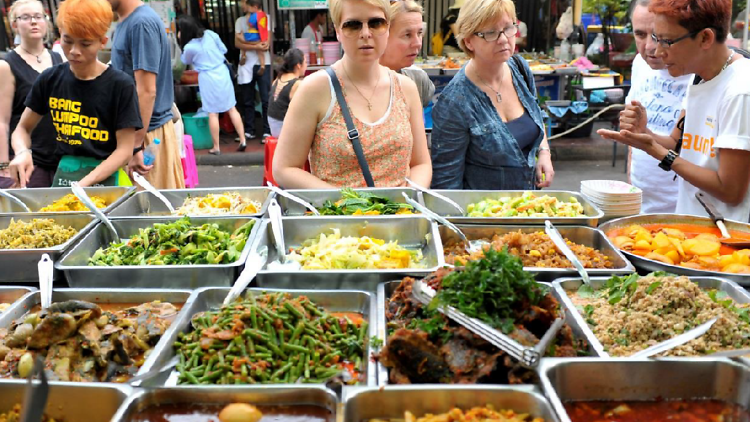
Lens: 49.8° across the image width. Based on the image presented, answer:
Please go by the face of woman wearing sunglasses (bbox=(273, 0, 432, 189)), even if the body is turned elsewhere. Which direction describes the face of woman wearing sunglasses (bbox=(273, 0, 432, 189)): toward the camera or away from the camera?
toward the camera

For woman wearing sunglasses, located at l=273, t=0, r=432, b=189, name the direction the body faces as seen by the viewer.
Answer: toward the camera

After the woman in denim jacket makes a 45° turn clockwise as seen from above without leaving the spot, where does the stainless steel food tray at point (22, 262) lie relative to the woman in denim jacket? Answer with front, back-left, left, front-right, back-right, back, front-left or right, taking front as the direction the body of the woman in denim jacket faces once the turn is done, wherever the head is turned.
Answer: front-right

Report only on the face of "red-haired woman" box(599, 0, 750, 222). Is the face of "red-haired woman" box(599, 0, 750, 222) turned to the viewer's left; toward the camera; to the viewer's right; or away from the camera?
to the viewer's left

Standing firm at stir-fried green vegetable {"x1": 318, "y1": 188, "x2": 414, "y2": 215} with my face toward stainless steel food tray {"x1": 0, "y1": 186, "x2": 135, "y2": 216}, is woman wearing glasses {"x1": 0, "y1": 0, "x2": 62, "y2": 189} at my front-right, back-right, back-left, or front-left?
front-right

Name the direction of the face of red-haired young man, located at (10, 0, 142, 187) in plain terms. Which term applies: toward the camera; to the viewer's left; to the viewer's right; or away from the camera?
toward the camera

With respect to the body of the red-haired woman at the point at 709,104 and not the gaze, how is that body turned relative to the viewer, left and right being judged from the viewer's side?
facing the viewer and to the left of the viewer

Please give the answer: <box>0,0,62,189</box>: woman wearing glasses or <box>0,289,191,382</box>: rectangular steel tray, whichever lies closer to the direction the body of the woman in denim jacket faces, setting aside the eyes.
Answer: the rectangular steel tray

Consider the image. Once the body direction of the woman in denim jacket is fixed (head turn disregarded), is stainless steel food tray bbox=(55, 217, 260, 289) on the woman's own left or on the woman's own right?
on the woman's own right

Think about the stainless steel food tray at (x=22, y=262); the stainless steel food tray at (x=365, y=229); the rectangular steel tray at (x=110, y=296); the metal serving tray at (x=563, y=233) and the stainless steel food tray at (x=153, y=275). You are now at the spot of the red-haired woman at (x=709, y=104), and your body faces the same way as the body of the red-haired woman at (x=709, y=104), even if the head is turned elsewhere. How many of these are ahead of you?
5

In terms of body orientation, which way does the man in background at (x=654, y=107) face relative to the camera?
toward the camera

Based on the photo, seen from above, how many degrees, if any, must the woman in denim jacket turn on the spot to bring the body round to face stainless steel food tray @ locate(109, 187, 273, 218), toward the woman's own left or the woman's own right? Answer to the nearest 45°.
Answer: approximately 90° to the woman's own right

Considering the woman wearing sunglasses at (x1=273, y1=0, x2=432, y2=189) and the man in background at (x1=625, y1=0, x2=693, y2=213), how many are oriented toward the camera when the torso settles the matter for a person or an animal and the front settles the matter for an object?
2

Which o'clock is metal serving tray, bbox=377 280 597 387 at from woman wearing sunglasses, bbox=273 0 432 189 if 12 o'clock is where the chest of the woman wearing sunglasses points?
The metal serving tray is roughly at 12 o'clock from the woman wearing sunglasses.

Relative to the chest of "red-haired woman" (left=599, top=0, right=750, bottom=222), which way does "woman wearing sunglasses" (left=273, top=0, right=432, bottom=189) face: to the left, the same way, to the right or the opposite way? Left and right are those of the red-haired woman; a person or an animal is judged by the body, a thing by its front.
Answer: to the left
